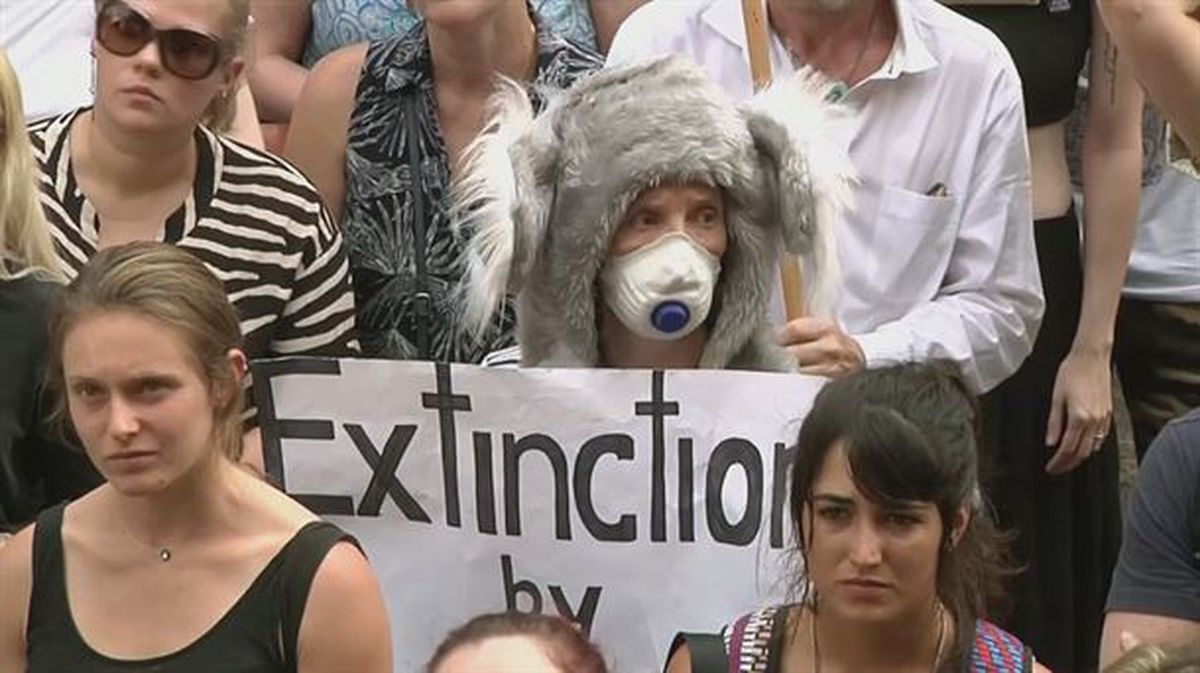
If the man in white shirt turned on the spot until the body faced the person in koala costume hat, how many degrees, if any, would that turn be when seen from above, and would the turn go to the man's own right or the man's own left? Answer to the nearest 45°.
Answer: approximately 45° to the man's own right

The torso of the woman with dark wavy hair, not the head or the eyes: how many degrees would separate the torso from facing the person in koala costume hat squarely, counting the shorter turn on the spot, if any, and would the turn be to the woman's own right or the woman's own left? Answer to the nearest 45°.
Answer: approximately 135° to the woman's own right

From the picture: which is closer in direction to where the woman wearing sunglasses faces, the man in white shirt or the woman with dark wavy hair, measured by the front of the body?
the woman with dark wavy hair

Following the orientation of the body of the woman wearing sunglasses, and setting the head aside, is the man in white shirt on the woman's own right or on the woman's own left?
on the woman's own left

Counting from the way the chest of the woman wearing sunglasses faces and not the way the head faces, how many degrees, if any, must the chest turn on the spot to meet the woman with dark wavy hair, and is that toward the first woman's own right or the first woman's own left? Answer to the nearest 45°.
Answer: approximately 90° to the first woman's own left

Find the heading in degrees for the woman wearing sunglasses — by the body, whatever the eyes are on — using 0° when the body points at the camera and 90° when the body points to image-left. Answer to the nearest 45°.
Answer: approximately 45°

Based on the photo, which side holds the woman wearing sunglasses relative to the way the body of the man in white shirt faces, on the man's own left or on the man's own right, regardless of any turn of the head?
on the man's own right

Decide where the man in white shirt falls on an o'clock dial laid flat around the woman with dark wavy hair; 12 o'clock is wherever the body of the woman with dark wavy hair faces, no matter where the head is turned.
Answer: The man in white shirt is roughly at 6 o'clock from the woman with dark wavy hair.

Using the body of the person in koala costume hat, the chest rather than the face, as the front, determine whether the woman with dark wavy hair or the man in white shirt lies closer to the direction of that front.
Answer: the woman with dark wavy hair
